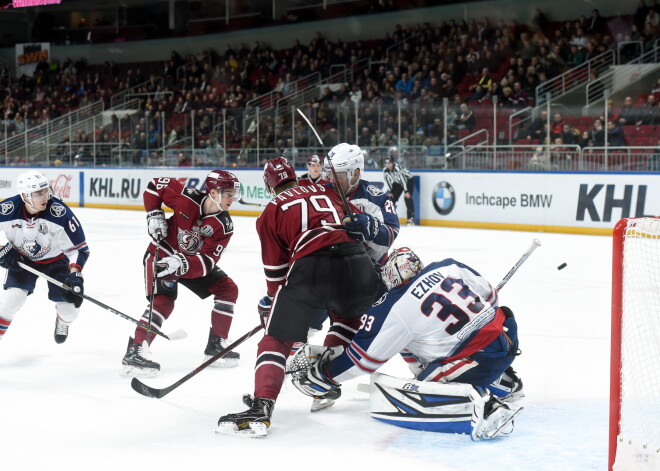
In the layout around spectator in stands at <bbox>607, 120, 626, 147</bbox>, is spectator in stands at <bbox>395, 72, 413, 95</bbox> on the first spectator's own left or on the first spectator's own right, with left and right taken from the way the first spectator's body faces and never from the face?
on the first spectator's own right

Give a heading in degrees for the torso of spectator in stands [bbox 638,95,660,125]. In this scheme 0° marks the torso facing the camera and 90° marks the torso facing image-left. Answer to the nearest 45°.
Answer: approximately 45°

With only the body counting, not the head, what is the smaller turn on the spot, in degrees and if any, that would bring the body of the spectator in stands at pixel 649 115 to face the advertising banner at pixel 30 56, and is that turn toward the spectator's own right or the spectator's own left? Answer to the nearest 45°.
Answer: approximately 90° to the spectator's own right

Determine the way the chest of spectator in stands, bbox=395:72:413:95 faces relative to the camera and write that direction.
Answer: toward the camera

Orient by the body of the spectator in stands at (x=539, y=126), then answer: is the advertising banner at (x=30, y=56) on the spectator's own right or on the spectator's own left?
on the spectator's own right

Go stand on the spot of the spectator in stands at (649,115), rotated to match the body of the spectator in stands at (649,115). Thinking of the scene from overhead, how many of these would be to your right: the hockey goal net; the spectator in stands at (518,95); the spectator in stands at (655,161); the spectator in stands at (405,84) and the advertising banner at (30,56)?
3

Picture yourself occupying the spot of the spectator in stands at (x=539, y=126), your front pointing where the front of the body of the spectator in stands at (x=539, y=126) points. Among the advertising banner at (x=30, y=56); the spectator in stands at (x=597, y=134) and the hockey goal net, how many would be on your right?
1

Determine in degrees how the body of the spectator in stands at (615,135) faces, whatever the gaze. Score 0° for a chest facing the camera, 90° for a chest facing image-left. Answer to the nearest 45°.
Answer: approximately 45°

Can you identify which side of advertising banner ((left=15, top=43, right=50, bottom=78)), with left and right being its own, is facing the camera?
front

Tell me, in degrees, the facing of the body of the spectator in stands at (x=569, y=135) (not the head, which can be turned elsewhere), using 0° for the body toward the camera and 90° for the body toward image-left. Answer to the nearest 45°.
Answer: approximately 0°

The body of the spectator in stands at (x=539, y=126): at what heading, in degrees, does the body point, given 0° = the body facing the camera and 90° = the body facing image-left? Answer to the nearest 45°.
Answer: approximately 45°

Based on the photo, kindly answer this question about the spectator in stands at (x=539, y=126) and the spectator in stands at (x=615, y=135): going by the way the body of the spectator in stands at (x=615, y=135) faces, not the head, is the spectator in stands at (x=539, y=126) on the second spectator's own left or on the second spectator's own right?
on the second spectator's own right
